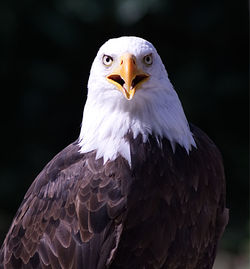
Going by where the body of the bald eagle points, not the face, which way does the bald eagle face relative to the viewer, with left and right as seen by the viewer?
facing the viewer and to the right of the viewer
